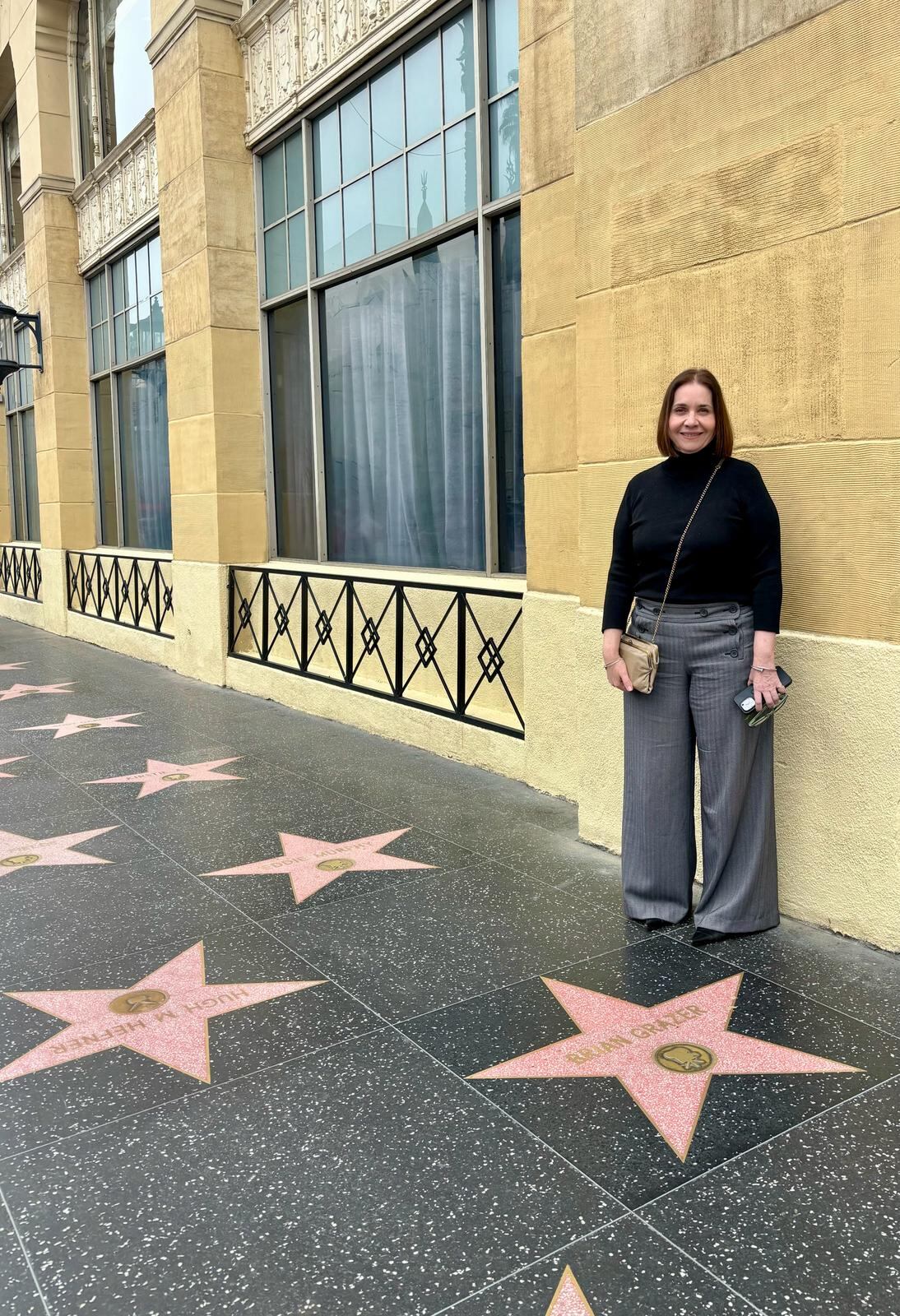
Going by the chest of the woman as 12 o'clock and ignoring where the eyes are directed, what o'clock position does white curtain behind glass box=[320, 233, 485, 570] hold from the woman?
The white curtain behind glass is roughly at 5 o'clock from the woman.

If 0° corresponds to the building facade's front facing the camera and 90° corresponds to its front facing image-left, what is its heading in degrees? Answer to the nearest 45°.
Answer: approximately 45°

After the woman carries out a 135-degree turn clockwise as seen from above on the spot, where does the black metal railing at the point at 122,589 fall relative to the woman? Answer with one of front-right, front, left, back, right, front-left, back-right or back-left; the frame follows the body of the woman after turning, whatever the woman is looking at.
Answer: front

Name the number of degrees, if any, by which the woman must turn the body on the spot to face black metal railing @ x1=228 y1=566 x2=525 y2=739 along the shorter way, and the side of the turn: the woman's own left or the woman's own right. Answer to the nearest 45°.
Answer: approximately 135° to the woman's own right
